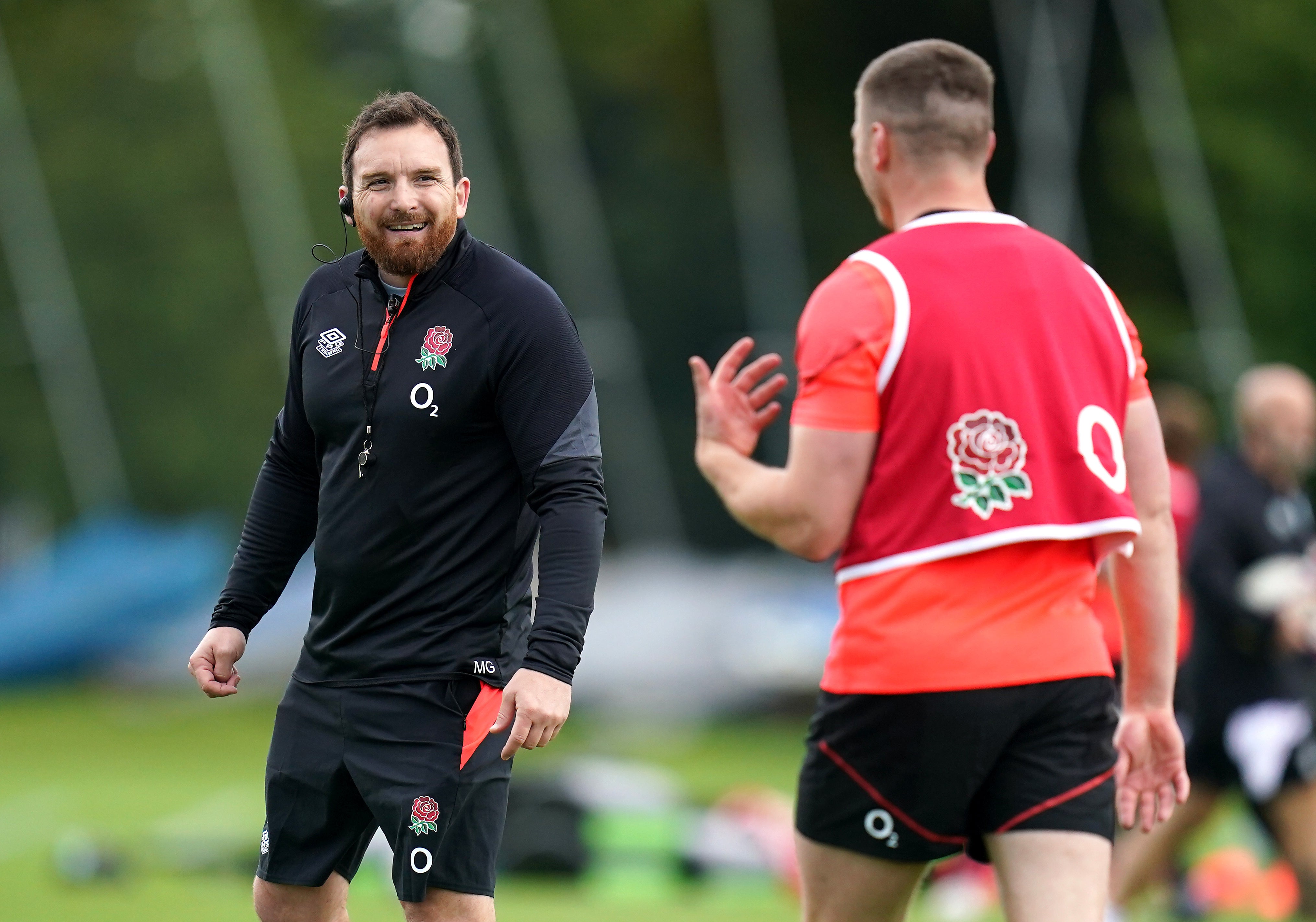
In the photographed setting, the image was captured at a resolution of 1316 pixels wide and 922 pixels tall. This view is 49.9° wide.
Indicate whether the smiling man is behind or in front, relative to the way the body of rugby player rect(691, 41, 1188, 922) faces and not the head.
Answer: in front

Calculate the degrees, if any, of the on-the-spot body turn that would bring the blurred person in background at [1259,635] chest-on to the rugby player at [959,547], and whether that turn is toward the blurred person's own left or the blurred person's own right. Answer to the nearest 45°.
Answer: approximately 45° to the blurred person's own right

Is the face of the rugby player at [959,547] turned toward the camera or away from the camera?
away from the camera

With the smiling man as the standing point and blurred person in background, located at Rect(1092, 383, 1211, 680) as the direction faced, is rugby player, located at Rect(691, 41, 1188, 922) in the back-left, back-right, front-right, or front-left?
front-right

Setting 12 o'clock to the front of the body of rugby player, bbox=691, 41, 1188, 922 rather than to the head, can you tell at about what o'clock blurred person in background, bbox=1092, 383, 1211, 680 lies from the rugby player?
The blurred person in background is roughly at 2 o'clock from the rugby player.

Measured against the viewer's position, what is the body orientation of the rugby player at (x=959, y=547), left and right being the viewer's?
facing away from the viewer and to the left of the viewer
